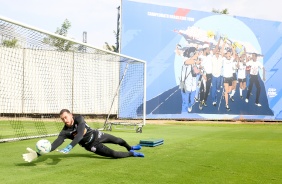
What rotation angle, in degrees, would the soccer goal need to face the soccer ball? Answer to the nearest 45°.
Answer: approximately 45° to its right

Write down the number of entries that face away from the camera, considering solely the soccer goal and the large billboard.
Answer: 0

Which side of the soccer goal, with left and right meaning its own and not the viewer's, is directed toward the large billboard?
left

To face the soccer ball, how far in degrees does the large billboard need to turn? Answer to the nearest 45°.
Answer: approximately 45° to its right

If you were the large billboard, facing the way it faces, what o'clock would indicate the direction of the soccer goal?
The soccer goal is roughly at 3 o'clock from the large billboard.

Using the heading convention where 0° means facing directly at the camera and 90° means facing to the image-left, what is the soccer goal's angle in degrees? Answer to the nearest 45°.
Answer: approximately 315°

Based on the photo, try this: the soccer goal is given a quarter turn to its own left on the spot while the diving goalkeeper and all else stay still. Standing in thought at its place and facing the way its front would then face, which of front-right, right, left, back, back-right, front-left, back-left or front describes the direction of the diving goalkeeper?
back-right

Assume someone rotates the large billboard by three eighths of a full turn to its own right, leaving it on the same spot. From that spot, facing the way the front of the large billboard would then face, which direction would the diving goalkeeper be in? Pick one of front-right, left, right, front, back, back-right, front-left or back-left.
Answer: left

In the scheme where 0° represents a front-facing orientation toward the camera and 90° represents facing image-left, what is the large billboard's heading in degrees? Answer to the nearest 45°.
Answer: approximately 315°

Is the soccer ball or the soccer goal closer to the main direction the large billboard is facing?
the soccer ball
